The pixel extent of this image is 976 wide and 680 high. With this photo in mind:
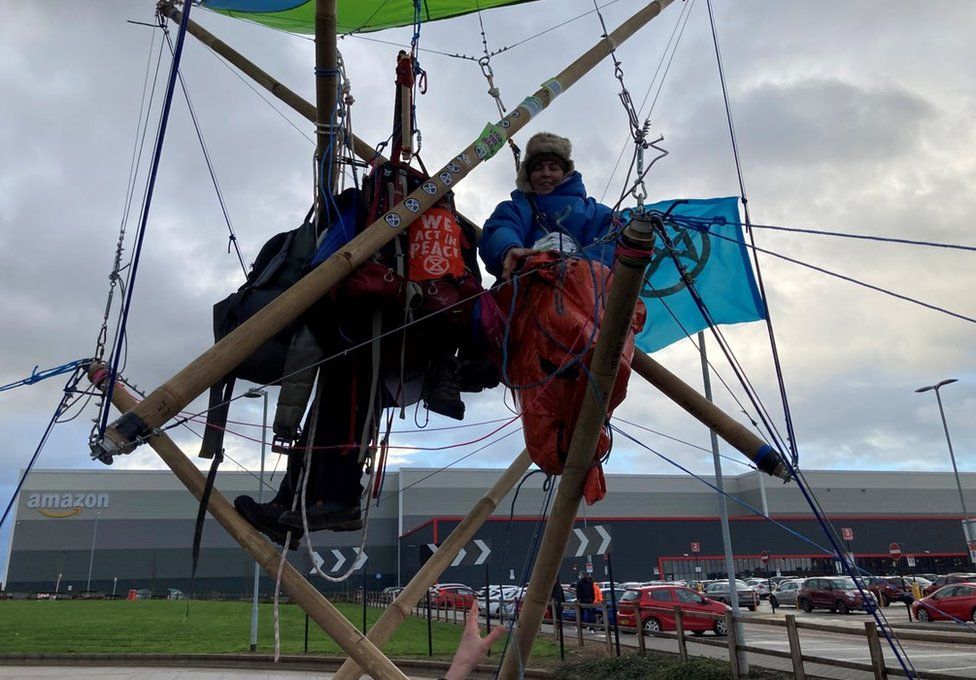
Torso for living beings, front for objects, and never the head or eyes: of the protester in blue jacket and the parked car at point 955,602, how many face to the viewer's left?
1

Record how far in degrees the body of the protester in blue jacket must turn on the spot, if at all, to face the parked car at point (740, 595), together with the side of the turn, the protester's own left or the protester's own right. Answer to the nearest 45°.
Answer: approximately 180°

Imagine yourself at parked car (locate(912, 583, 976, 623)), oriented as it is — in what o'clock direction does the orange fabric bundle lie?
The orange fabric bundle is roughly at 9 o'clock from the parked car.

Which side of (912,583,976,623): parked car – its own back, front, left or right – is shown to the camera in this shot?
left

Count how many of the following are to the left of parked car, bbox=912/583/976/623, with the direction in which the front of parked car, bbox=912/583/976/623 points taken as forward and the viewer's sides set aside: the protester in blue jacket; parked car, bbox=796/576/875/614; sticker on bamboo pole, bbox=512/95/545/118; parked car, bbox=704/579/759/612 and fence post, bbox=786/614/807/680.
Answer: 3

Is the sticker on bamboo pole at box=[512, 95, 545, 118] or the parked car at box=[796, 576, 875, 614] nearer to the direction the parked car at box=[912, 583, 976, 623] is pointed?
the parked car

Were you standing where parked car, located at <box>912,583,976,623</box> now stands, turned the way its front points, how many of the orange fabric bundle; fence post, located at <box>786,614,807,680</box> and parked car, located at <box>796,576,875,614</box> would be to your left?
2

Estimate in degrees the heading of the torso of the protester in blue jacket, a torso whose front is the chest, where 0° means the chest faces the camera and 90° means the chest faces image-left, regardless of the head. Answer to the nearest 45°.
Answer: approximately 0°

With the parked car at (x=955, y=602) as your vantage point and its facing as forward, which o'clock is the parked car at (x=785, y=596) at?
the parked car at (x=785, y=596) is roughly at 2 o'clock from the parked car at (x=955, y=602).

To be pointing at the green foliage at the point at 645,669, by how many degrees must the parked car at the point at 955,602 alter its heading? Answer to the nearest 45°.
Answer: approximately 90° to its left

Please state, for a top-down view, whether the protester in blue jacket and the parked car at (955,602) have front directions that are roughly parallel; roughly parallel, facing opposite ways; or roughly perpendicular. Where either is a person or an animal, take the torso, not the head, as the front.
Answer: roughly perpendicular

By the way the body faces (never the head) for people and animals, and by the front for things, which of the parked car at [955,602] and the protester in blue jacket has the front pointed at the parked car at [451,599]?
the parked car at [955,602]

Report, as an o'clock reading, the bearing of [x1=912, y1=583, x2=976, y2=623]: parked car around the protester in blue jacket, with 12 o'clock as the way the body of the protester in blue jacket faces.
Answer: The parked car is roughly at 7 o'clock from the protester in blue jacket.
